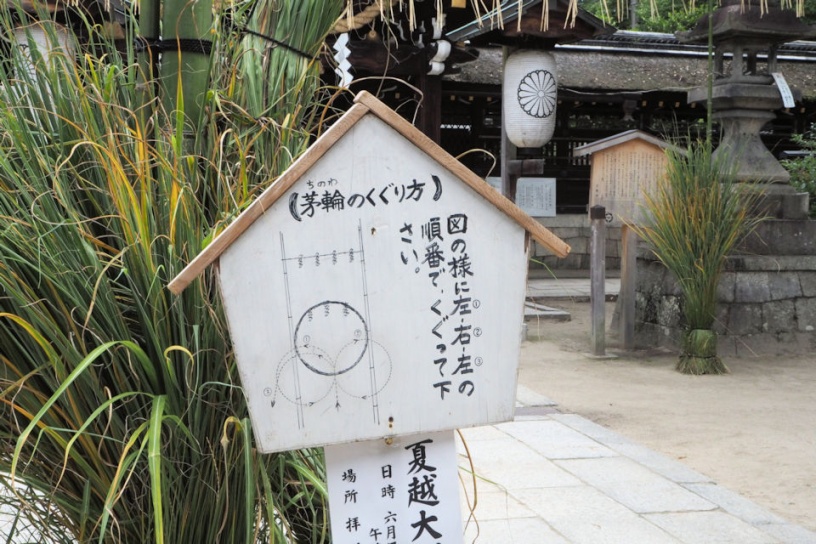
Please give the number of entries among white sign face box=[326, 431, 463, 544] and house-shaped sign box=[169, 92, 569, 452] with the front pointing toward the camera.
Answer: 2

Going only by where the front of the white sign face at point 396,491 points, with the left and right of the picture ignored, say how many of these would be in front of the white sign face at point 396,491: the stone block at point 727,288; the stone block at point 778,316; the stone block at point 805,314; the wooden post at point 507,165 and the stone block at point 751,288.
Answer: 0

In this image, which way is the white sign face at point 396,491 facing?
toward the camera

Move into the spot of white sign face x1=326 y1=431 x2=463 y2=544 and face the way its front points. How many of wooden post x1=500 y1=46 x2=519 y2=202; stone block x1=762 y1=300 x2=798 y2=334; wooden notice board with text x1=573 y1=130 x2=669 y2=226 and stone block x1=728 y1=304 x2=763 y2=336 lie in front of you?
0

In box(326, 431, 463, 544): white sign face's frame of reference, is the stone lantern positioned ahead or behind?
behind

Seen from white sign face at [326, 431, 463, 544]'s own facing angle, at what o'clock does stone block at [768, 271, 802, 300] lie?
The stone block is roughly at 7 o'clock from the white sign face.

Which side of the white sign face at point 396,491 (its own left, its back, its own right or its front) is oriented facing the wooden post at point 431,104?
back

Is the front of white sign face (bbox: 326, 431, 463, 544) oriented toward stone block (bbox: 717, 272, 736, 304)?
no

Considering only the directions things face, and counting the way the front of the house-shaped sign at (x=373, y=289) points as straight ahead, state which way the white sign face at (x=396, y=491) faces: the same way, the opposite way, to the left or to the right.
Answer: the same way

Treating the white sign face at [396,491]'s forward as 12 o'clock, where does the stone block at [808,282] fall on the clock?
The stone block is roughly at 7 o'clock from the white sign face.

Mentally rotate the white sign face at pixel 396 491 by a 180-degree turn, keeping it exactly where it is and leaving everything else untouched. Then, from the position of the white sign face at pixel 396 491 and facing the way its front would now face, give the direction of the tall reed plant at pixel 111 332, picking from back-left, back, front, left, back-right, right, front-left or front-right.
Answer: left

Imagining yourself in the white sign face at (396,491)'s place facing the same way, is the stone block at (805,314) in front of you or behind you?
behind

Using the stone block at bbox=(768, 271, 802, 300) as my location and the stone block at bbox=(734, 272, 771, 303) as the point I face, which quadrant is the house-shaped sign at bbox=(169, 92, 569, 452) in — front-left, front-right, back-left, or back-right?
front-left

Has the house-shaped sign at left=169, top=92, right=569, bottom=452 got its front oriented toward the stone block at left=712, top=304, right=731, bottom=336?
no

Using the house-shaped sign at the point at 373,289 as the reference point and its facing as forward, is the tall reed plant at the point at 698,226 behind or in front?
behind

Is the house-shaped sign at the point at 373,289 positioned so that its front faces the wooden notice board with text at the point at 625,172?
no
